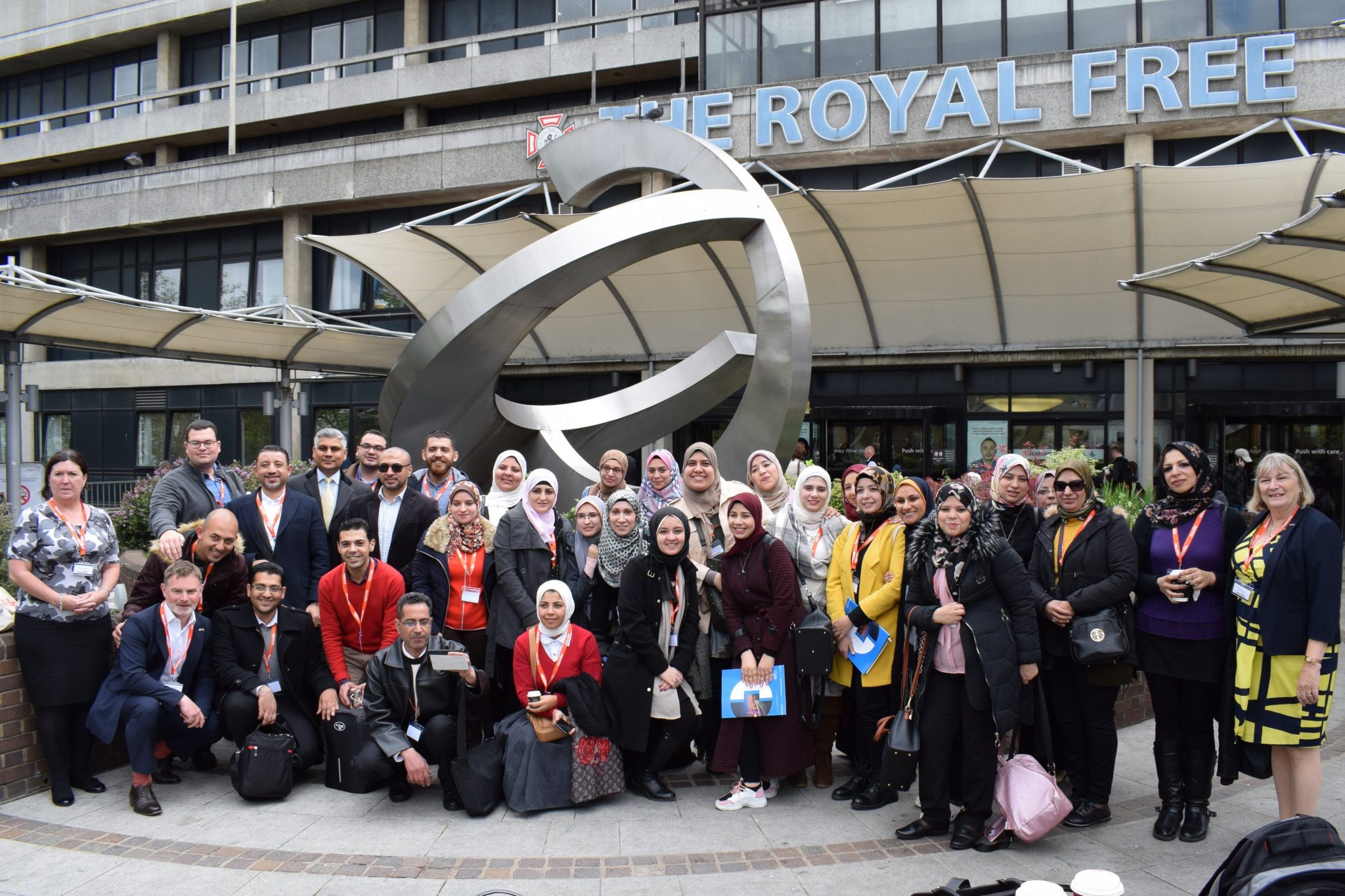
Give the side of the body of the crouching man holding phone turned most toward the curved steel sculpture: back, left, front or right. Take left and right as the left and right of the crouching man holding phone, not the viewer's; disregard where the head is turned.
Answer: back

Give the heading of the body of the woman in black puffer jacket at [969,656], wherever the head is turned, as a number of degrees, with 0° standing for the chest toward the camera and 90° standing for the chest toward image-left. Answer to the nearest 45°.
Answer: approximately 45°

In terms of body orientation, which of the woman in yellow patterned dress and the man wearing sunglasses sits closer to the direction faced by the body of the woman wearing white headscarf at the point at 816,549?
the woman in yellow patterned dress

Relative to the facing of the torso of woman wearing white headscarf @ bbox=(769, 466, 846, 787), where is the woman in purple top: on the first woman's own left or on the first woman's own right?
on the first woman's own left

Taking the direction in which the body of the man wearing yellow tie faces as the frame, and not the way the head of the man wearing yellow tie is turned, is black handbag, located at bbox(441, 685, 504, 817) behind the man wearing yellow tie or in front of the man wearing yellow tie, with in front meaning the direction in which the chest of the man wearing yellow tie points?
in front

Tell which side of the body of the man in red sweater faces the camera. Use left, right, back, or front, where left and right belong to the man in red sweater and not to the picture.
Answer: front

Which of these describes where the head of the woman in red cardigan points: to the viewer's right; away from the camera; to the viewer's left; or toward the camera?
toward the camera

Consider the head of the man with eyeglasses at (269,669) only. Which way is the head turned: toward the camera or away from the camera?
toward the camera

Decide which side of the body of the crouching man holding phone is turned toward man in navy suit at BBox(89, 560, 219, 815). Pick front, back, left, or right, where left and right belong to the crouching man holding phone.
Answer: right

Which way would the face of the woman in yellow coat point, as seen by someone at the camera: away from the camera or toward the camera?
toward the camera

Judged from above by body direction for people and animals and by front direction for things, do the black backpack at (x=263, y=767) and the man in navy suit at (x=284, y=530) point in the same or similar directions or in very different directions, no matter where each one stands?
same or similar directions

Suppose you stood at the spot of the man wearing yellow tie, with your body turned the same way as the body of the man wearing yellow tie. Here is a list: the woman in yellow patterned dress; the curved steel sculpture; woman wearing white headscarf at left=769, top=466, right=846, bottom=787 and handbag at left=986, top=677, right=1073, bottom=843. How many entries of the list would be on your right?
0

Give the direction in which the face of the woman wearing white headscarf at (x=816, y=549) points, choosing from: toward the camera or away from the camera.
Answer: toward the camera

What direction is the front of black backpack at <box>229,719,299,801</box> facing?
toward the camera

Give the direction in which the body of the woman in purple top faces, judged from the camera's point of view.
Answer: toward the camera
